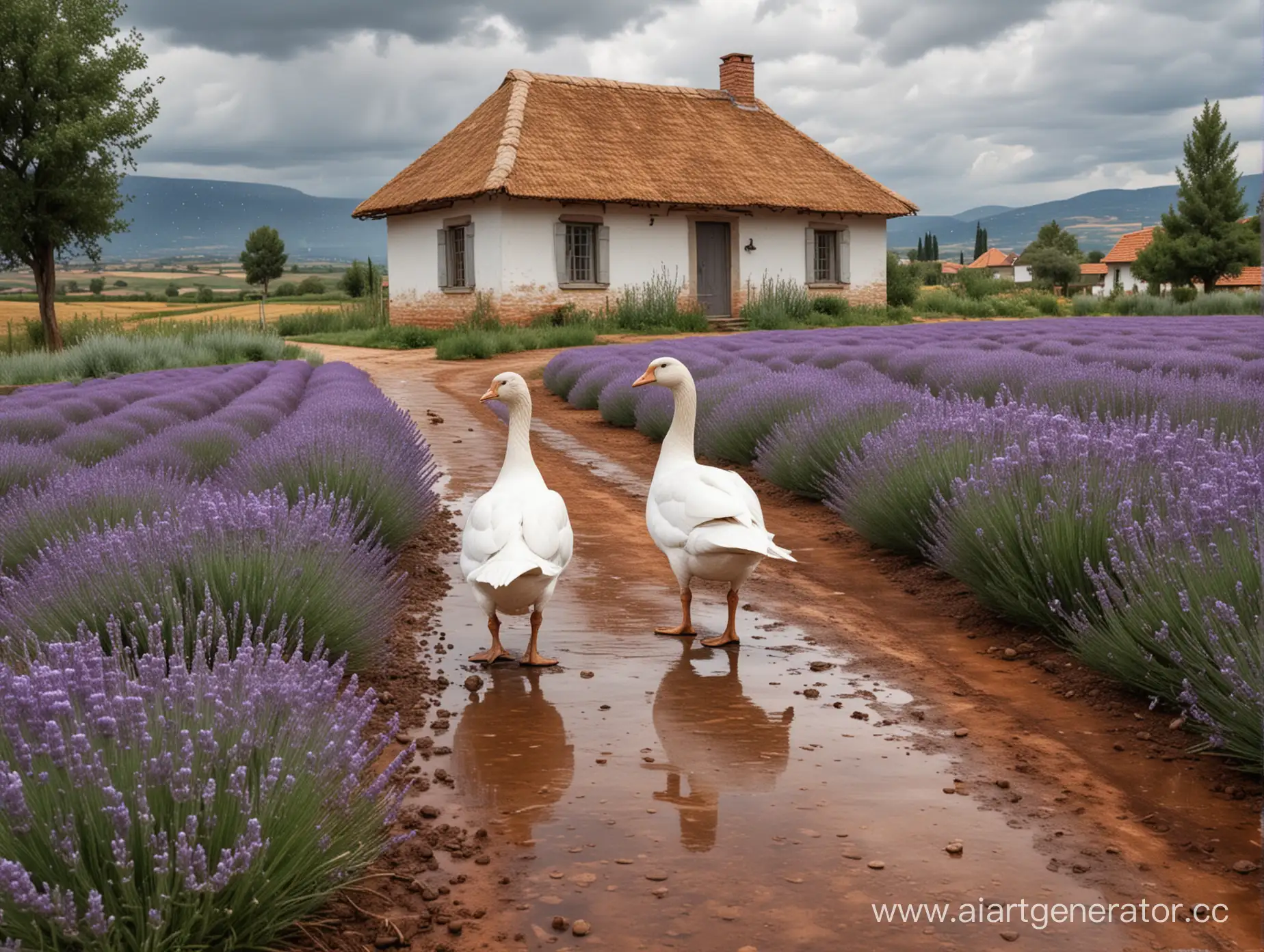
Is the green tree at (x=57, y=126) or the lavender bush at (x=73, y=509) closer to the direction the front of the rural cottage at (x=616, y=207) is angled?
the lavender bush

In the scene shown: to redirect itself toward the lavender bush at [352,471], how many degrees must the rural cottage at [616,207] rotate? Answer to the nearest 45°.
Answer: approximately 45° to its right

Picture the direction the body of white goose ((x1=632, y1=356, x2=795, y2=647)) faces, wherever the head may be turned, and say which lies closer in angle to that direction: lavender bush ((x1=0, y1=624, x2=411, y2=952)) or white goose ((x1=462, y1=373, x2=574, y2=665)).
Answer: the white goose

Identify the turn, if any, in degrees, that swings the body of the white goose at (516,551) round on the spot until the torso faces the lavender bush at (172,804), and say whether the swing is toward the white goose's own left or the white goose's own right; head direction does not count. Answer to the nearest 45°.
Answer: approximately 180°

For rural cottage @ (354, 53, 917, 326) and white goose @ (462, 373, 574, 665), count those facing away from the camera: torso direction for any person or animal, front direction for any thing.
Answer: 1

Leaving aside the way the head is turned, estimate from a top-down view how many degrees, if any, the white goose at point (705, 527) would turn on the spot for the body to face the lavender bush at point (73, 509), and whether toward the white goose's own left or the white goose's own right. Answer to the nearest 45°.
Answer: approximately 45° to the white goose's own left

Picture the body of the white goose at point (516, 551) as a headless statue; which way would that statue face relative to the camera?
away from the camera

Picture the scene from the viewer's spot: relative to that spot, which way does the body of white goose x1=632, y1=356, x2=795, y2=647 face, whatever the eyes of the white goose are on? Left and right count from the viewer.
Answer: facing away from the viewer and to the left of the viewer

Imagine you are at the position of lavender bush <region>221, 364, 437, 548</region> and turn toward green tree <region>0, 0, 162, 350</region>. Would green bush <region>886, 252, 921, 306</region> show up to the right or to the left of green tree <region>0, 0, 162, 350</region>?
right

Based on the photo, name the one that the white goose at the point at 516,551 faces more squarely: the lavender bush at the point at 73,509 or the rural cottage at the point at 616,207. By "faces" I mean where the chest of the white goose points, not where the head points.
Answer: the rural cottage

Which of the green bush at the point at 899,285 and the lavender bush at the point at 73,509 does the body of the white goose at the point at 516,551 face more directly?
the green bush
